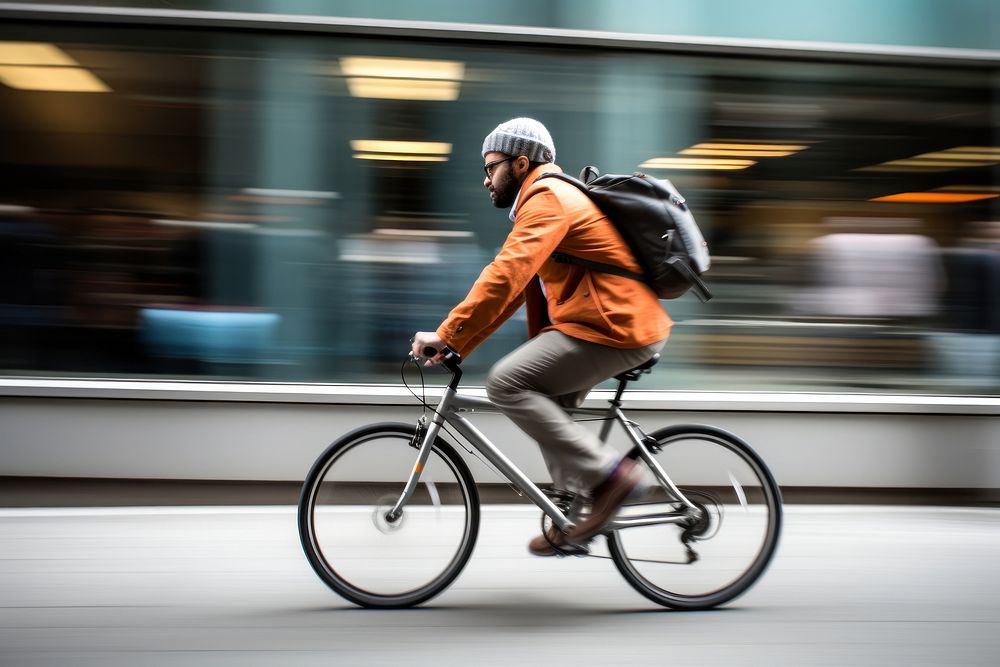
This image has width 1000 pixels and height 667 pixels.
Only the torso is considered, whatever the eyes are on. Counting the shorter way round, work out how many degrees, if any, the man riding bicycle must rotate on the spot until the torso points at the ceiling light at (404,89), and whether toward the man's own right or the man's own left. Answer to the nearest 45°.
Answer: approximately 90° to the man's own right

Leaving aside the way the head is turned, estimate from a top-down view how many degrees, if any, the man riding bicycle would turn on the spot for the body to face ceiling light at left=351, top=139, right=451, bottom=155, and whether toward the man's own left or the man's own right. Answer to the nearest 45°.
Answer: approximately 90° to the man's own right

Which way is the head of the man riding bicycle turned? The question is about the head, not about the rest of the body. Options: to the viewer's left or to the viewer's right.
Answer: to the viewer's left

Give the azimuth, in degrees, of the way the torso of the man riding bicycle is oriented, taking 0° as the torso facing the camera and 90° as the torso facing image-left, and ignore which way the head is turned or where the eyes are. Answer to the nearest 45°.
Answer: approximately 90°

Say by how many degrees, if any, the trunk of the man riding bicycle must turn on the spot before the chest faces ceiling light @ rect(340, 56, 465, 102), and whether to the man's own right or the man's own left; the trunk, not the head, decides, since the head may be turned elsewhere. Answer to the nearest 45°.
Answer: approximately 90° to the man's own right

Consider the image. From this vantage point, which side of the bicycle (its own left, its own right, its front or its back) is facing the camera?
left

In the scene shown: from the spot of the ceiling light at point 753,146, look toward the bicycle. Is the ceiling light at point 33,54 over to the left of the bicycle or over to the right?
right

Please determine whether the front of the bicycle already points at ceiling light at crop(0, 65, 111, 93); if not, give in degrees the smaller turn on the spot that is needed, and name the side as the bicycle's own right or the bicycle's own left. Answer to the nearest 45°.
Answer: approximately 45° to the bicycle's own right

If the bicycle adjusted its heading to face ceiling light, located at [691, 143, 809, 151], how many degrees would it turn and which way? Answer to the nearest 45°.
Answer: approximately 135° to its right

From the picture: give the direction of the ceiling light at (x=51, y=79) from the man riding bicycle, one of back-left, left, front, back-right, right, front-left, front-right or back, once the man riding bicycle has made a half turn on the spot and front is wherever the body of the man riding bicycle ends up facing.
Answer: back-left
